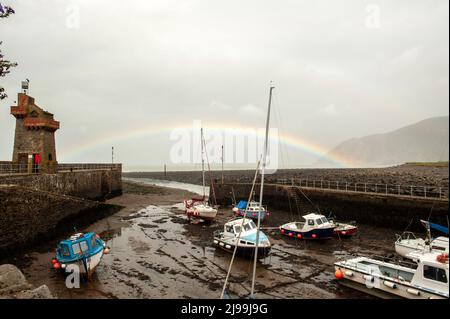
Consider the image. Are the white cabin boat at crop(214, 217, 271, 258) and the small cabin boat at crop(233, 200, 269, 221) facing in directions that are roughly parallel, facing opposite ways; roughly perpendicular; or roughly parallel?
roughly parallel

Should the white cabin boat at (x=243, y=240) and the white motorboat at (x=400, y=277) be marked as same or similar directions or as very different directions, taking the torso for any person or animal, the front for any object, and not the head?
same or similar directions

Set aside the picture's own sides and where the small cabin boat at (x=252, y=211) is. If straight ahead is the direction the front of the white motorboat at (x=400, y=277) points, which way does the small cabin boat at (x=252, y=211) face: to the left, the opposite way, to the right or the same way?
the same way
